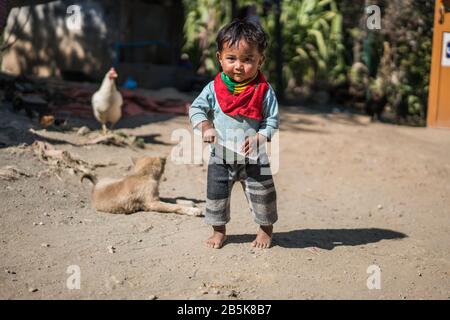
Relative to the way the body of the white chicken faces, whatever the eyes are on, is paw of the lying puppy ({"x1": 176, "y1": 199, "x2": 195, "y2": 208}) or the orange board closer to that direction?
the paw of the lying puppy

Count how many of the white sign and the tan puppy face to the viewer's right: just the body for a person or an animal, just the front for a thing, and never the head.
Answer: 1

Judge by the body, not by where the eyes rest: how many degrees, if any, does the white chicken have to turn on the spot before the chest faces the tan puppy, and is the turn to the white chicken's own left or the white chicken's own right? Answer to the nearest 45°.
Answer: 0° — it already faces it

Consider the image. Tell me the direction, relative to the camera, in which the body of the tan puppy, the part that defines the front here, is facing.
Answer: to the viewer's right

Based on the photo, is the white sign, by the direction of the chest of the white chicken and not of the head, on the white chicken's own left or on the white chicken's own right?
on the white chicken's own left

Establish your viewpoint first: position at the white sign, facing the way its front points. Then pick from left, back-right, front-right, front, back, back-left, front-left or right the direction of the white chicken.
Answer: front-right

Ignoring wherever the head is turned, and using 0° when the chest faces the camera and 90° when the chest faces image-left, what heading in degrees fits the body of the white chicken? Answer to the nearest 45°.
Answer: approximately 0°

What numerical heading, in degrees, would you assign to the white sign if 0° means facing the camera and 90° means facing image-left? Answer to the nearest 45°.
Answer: approximately 0°
